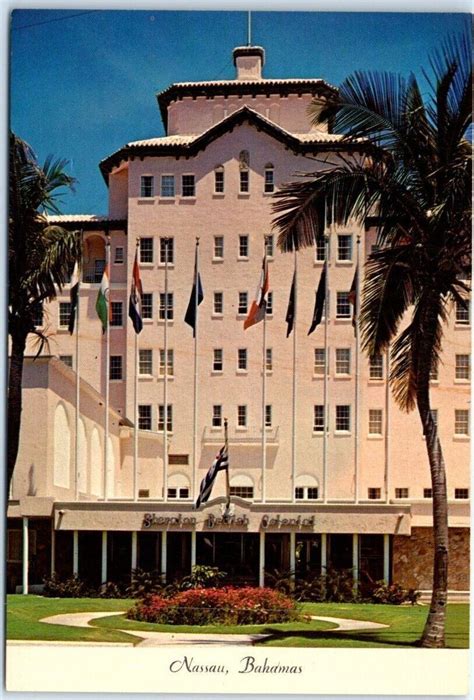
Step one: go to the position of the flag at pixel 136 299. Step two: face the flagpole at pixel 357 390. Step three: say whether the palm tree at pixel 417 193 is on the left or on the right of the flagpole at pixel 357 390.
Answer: right

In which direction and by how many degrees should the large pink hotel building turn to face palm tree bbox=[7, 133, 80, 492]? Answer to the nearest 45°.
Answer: approximately 45° to its right

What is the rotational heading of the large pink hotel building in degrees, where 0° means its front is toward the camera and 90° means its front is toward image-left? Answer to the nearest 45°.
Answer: approximately 0°
